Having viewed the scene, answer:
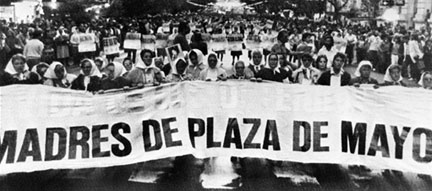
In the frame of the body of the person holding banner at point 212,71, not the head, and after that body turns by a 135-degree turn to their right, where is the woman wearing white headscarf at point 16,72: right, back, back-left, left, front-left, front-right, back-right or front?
front-left

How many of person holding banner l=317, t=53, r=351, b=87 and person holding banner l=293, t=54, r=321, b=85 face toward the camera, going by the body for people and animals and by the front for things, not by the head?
2

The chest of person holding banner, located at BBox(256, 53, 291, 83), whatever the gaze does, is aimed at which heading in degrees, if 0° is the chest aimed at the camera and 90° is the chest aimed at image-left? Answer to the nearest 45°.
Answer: approximately 0°
